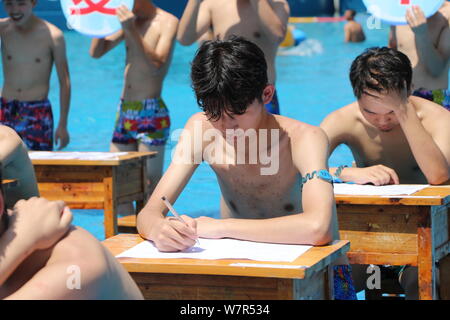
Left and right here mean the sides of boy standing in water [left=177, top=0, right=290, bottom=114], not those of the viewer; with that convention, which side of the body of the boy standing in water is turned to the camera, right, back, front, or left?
front

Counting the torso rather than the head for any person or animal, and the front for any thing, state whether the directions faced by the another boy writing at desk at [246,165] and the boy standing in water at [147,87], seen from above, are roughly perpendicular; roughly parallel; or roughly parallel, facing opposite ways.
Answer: roughly parallel

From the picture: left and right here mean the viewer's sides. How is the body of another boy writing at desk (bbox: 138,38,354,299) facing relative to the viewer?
facing the viewer and to the left of the viewer

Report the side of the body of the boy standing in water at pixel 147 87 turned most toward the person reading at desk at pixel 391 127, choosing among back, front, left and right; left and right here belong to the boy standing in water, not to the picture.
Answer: left

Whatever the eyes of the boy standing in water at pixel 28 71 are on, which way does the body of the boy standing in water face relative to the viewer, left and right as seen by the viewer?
facing the viewer

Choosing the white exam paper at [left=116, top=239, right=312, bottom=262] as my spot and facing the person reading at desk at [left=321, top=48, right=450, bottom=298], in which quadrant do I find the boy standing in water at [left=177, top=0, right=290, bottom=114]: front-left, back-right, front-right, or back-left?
front-left

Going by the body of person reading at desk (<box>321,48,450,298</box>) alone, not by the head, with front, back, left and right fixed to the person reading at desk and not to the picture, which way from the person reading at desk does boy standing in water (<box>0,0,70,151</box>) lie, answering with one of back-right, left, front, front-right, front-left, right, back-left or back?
back-right

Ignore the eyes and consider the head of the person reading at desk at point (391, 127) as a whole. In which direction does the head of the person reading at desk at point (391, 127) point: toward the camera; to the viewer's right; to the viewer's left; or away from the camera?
toward the camera

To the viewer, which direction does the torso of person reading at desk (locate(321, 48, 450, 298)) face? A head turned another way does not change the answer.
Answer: toward the camera

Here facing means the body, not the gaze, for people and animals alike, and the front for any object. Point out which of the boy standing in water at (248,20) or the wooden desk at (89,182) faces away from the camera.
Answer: the wooden desk

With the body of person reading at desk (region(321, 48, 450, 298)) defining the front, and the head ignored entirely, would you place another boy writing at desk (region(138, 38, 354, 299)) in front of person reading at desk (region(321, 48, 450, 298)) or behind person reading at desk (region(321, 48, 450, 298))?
in front

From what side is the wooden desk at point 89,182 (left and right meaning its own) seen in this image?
back

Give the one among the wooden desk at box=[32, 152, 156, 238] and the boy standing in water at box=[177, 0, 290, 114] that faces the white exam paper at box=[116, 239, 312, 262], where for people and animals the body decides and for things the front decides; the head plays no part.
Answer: the boy standing in water
